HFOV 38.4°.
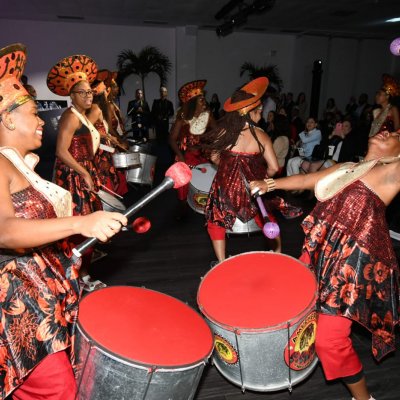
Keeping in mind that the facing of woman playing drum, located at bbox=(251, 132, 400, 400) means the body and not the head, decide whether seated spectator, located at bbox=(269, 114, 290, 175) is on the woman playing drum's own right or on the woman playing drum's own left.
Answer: on the woman playing drum's own right

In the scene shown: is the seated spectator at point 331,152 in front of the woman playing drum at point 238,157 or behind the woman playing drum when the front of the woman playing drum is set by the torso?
in front

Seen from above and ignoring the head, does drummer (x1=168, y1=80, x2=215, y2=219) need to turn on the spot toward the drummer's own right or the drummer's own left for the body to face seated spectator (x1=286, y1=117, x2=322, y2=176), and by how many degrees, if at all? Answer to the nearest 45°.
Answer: approximately 90° to the drummer's own left

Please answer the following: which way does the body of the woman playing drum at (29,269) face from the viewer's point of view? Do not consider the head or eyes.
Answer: to the viewer's right

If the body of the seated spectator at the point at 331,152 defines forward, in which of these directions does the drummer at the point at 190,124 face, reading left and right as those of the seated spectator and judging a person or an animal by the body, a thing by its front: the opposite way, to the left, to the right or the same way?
to the left

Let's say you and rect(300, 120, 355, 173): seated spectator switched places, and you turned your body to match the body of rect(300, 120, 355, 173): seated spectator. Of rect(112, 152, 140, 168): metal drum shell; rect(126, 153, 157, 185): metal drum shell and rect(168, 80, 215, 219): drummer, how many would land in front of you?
3

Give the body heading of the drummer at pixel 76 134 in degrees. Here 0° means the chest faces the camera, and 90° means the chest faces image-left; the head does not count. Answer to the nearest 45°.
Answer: approximately 315°

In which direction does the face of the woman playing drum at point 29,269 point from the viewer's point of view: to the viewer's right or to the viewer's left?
to the viewer's right

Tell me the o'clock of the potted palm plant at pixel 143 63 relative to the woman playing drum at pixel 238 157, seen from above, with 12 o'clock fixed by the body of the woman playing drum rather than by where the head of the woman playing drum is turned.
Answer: The potted palm plant is roughly at 10 o'clock from the woman playing drum.

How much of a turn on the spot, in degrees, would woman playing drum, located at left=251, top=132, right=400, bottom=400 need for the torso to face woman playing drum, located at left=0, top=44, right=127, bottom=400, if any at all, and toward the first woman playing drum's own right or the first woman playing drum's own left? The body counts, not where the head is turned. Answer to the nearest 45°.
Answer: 0° — they already face them
